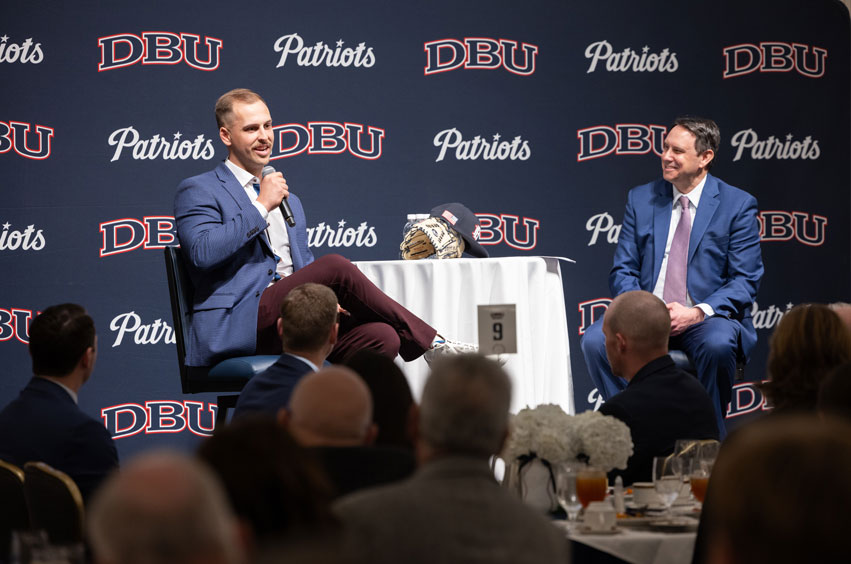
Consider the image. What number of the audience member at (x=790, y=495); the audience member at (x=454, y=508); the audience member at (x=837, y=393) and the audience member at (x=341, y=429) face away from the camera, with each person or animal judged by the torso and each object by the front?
4

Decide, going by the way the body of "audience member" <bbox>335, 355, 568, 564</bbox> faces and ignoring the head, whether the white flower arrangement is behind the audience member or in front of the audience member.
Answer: in front

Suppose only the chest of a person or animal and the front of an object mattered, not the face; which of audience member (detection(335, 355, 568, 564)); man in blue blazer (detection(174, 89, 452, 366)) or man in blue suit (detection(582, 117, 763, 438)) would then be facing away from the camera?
the audience member

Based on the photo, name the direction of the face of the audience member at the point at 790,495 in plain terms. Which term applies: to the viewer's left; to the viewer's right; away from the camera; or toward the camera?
away from the camera

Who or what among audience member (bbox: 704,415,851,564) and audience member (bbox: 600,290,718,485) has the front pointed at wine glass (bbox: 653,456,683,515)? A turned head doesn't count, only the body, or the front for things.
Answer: audience member (bbox: 704,415,851,564)

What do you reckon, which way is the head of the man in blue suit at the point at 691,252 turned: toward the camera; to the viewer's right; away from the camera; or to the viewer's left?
to the viewer's left

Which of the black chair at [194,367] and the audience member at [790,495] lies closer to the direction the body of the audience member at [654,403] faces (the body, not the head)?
the black chair

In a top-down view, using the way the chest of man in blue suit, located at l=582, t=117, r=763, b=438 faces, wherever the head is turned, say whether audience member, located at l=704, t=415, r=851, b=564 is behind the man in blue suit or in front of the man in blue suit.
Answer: in front

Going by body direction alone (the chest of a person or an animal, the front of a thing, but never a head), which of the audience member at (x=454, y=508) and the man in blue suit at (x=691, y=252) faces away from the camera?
the audience member

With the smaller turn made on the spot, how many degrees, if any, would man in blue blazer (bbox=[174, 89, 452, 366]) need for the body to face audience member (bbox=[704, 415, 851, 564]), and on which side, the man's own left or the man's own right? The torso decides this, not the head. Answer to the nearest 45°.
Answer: approximately 45° to the man's own right

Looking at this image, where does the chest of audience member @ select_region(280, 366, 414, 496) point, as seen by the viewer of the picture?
away from the camera

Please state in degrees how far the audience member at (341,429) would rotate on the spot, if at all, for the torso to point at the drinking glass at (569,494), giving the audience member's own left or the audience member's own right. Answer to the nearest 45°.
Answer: approximately 45° to the audience member's own right

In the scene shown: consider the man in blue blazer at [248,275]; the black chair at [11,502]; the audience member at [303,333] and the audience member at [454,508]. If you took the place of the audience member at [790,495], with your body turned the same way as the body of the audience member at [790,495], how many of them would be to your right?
0

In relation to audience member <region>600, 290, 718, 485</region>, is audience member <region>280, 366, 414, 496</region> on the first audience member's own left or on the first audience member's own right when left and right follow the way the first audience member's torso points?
on the first audience member's own left

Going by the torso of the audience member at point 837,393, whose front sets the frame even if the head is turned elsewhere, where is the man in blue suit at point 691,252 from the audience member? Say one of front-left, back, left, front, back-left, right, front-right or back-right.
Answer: front

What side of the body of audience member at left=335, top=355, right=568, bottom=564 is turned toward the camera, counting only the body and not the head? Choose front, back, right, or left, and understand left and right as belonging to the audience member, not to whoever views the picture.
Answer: back

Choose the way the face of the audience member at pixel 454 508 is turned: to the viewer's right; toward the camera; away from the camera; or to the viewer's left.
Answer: away from the camera

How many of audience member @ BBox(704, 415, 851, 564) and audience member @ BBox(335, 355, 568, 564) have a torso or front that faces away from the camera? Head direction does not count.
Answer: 2

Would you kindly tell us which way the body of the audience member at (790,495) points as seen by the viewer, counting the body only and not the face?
away from the camera

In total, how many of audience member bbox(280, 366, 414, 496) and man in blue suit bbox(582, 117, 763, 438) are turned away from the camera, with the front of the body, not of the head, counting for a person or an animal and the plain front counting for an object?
1
